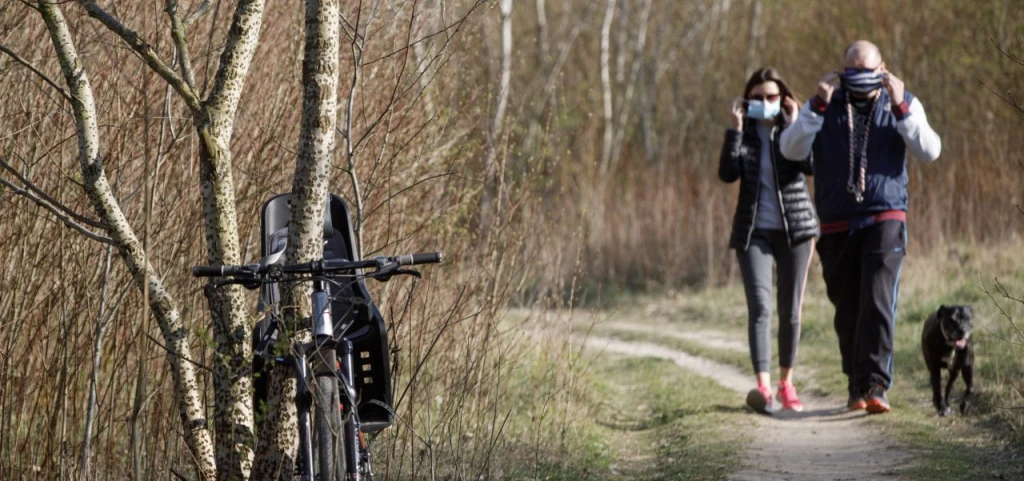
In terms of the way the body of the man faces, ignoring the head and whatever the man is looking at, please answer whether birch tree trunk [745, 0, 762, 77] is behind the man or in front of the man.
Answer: behind

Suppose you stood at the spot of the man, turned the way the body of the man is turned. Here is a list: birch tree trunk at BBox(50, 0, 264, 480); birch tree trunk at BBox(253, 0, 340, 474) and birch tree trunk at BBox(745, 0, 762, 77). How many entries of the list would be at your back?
1

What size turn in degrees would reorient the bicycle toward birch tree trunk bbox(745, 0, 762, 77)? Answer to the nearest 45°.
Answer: approximately 135° to its left

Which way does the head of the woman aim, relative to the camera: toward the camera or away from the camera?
toward the camera

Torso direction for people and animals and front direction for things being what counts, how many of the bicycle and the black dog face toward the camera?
2

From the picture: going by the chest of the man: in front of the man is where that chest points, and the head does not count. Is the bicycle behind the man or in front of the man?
in front

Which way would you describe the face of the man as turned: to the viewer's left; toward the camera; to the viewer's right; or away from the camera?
toward the camera

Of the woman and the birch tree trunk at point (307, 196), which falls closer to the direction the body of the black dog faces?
the birch tree trunk

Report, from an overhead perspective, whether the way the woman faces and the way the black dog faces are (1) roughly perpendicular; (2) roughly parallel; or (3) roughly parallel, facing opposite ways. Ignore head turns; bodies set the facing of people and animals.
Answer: roughly parallel

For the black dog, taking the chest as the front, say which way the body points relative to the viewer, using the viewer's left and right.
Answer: facing the viewer

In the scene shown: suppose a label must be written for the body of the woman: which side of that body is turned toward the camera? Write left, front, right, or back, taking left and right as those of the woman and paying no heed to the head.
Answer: front

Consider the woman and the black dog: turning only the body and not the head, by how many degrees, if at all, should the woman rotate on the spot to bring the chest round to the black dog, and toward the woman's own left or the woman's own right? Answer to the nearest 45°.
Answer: approximately 90° to the woman's own left
